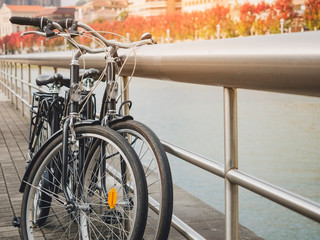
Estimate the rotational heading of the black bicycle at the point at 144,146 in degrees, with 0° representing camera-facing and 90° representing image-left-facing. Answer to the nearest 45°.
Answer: approximately 315°
